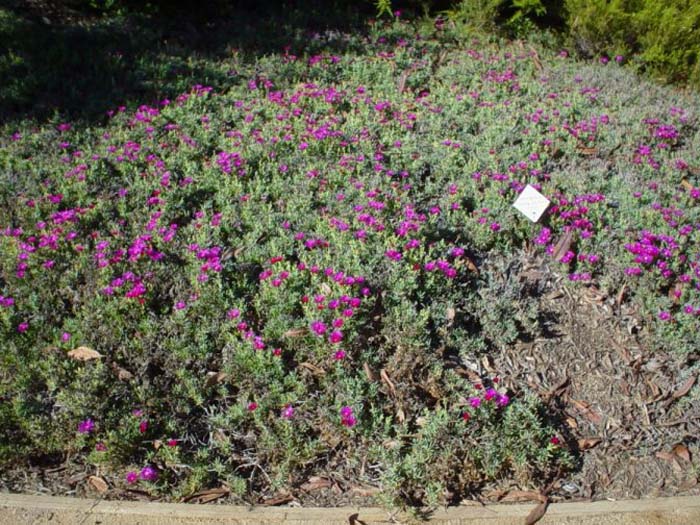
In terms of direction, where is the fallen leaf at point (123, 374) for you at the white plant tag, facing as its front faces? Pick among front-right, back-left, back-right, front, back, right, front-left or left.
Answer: front-right

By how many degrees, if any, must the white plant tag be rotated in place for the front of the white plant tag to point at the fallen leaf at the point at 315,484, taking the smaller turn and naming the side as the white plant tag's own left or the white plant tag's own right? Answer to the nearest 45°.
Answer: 0° — it already faces it

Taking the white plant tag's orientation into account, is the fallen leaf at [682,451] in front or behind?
in front

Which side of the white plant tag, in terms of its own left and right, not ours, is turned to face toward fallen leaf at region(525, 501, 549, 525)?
front

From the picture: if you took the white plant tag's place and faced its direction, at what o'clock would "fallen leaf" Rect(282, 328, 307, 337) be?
The fallen leaf is roughly at 1 o'clock from the white plant tag.

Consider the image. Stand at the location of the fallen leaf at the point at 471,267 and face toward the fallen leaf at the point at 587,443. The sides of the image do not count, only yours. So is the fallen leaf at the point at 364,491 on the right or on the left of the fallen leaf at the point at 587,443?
right

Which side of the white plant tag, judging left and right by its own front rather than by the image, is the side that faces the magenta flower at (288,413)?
front

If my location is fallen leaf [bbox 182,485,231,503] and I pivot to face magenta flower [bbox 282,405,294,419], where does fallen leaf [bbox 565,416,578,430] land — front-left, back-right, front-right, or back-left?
front-right

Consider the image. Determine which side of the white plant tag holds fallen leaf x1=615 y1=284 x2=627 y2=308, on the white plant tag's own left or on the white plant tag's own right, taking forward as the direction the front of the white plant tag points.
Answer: on the white plant tag's own left

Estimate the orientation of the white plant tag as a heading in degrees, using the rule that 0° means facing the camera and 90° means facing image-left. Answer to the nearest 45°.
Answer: approximately 0°

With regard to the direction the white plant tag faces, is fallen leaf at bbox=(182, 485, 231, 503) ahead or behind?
ahead

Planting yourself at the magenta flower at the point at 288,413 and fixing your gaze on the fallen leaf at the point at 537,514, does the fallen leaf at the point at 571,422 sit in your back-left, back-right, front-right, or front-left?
front-left

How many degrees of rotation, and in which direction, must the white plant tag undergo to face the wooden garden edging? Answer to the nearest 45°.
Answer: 0° — it already faces it

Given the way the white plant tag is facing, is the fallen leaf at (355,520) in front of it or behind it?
in front

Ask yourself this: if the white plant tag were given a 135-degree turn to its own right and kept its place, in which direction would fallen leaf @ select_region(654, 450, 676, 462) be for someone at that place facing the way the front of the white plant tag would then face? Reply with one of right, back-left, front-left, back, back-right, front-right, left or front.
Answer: back

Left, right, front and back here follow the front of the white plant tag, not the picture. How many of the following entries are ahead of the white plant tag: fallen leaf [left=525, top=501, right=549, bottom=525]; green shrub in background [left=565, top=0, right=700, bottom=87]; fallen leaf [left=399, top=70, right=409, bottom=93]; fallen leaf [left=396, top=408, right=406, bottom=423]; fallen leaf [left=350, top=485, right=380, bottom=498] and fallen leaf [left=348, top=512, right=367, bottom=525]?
4

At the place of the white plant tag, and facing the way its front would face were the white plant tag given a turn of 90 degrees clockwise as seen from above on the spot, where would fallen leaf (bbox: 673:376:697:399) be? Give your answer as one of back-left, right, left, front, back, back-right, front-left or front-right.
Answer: back-left

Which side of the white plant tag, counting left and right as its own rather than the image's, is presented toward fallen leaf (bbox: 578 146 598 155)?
back

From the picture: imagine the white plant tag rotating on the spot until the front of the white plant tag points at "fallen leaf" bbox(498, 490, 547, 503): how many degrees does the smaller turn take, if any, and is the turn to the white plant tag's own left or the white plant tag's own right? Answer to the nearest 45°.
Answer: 0° — it already faces it

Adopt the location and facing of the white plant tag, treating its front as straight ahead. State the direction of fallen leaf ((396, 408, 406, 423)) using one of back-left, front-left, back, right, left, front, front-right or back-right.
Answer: front
